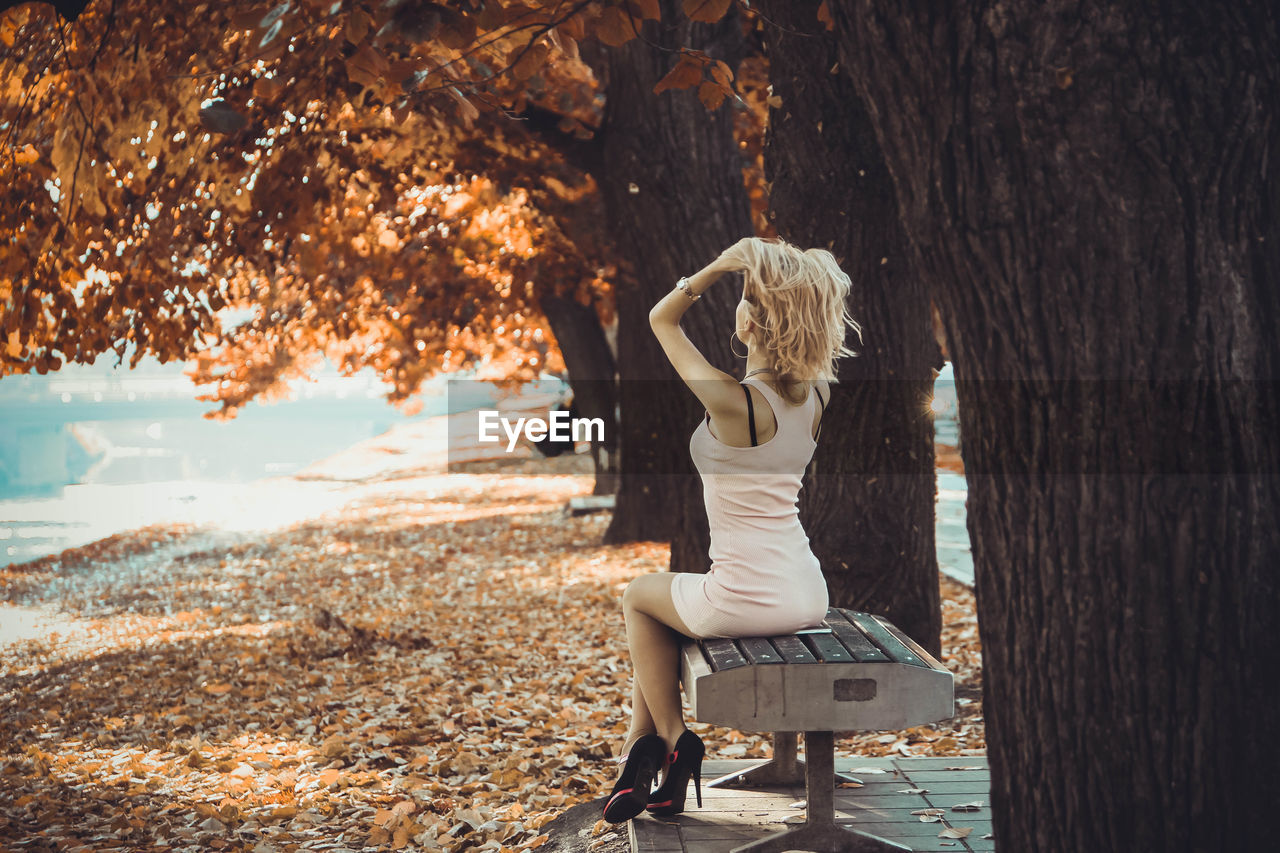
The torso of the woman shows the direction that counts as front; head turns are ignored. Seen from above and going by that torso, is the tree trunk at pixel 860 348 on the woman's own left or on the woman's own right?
on the woman's own right

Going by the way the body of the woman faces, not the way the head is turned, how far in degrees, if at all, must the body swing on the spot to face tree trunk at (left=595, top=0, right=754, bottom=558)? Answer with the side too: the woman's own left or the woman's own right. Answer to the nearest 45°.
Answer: approximately 45° to the woman's own right

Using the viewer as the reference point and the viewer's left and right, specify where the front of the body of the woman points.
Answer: facing away from the viewer and to the left of the viewer

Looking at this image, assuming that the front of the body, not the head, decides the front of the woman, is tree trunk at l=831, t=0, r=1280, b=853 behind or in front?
behind
